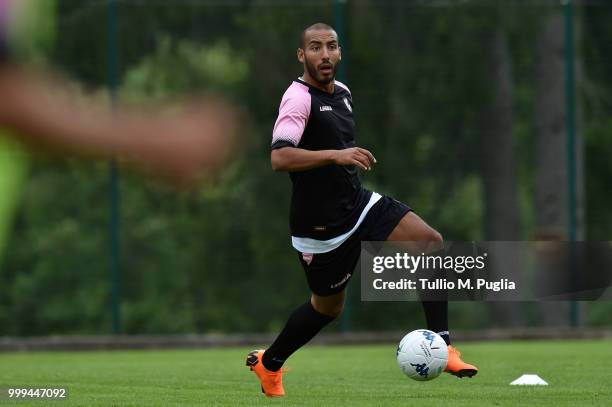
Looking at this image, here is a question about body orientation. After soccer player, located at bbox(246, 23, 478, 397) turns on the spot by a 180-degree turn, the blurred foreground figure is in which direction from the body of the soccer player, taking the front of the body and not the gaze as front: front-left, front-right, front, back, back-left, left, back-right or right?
back-left
